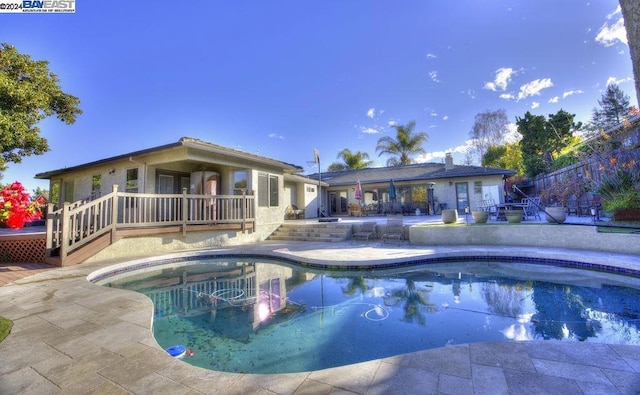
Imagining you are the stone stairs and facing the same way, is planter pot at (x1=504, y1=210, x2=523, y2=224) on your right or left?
on your left

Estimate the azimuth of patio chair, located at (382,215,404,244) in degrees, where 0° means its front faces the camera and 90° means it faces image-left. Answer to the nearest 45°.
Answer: approximately 0°

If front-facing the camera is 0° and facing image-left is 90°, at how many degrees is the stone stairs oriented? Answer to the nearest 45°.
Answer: approximately 0°

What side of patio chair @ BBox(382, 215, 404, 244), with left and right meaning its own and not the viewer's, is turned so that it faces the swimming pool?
front

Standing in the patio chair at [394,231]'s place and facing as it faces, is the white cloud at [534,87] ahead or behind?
behind

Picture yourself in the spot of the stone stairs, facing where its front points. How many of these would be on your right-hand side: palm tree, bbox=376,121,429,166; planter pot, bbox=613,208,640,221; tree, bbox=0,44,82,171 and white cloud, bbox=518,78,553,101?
1

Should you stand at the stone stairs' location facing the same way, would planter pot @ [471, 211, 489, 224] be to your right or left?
on your left

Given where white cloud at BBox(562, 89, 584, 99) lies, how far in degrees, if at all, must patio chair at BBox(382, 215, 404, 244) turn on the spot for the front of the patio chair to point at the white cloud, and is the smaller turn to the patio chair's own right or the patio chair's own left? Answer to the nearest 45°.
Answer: approximately 135° to the patio chair's own left

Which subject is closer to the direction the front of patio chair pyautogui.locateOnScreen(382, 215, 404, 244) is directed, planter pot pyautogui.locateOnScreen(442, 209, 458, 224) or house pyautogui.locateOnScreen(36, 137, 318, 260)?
the house

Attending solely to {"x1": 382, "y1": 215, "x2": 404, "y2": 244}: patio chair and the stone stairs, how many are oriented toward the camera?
2

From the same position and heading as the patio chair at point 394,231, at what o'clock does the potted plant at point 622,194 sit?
The potted plant is roughly at 9 o'clock from the patio chair.

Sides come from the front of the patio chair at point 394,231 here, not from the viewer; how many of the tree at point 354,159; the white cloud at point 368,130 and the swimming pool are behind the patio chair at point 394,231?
2

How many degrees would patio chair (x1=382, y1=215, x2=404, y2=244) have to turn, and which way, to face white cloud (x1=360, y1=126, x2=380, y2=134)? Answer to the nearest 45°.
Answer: approximately 180°

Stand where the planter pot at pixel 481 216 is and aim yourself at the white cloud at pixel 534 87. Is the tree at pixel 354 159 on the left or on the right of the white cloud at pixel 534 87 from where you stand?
left
